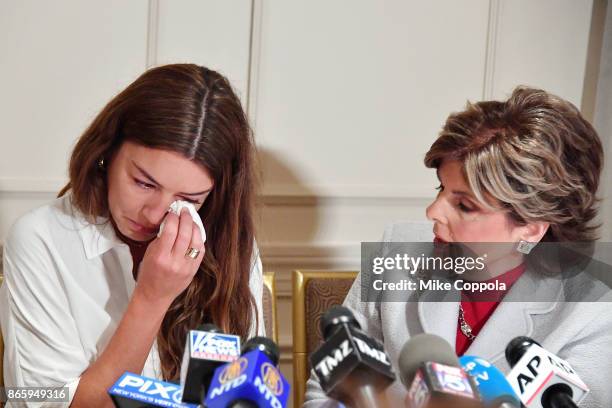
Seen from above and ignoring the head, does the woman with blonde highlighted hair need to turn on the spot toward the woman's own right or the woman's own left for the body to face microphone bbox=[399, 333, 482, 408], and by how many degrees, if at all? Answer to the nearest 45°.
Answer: approximately 45° to the woman's own left

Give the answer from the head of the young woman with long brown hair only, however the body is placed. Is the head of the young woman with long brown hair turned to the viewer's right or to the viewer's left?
to the viewer's right

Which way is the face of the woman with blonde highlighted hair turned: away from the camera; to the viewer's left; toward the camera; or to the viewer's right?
to the viewer's left

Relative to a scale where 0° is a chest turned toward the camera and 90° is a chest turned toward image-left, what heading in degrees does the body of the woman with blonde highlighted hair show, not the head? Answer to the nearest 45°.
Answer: approximately 45°
